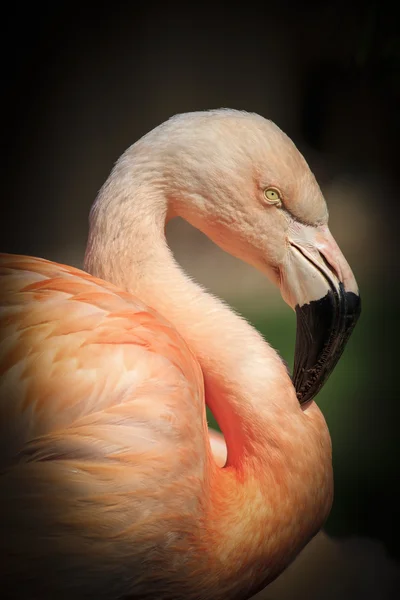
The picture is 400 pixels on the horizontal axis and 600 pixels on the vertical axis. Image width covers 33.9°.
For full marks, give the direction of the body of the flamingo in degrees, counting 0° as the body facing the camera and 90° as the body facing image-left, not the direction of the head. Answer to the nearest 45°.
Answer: approximately 270°
